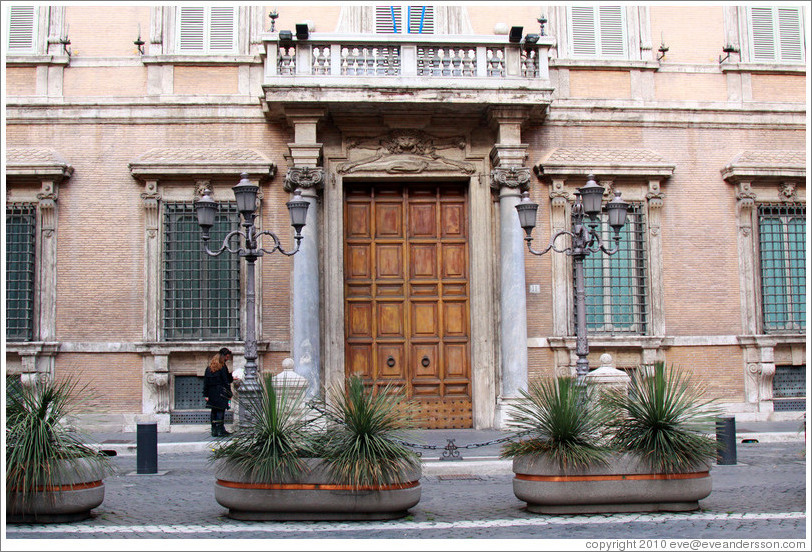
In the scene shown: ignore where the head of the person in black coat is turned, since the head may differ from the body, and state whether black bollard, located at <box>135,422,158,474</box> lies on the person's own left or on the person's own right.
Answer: on the person's own right

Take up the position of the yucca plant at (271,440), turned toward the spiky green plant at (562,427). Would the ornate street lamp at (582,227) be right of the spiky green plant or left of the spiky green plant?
left
